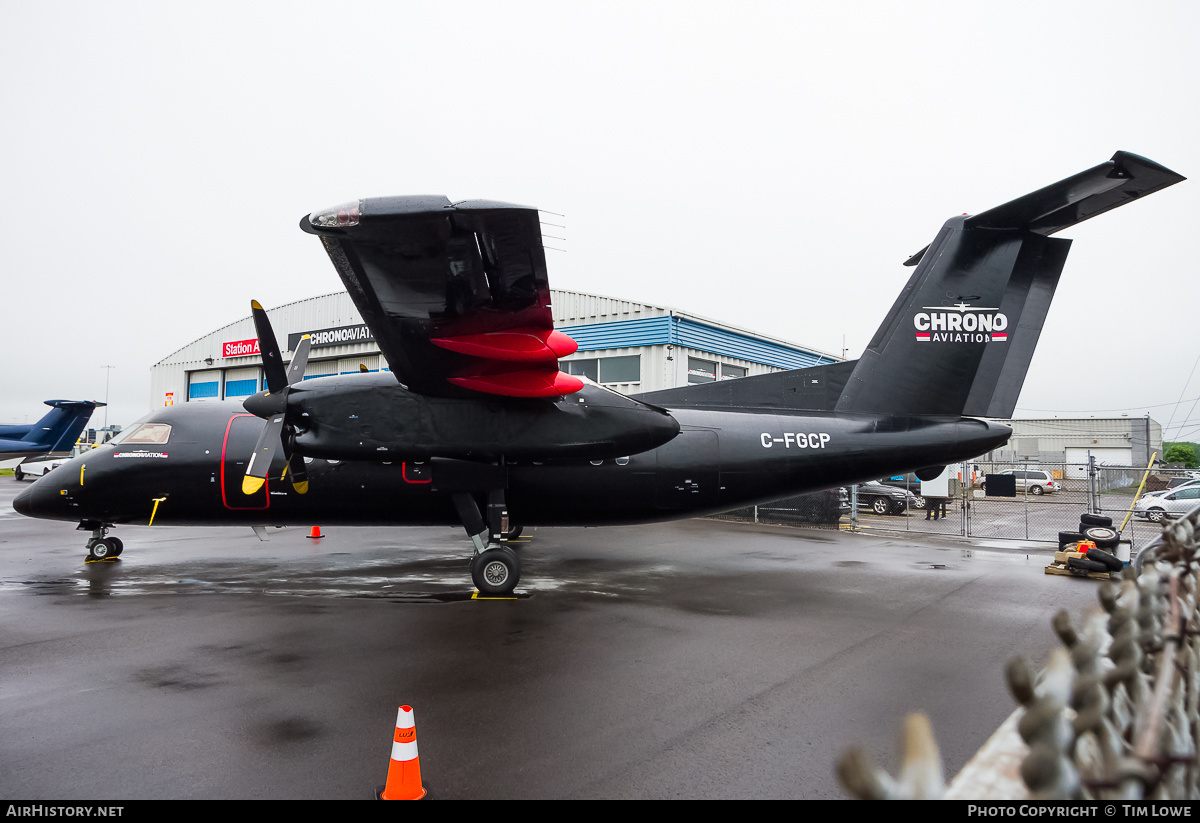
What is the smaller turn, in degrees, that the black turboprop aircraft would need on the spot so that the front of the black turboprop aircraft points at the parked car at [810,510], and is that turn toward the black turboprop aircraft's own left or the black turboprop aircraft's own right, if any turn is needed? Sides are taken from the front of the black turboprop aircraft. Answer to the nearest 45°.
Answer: approximately 135° to the black turboprop aircraft's own right

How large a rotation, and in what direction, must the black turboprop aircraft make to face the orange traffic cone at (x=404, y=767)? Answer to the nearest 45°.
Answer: approximately 90° to its left

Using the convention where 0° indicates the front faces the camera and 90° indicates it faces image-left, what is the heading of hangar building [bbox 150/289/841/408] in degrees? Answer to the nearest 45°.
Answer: approximately 45°

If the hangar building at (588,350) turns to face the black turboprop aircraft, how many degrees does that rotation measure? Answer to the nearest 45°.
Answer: approximately 45° to its left

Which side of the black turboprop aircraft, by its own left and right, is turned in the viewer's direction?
left

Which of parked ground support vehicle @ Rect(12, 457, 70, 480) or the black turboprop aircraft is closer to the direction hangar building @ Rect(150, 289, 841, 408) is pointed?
the black turboprop aircraft

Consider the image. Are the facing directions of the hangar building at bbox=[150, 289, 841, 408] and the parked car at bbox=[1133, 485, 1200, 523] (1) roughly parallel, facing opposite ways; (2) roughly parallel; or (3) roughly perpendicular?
roughly perpendicular

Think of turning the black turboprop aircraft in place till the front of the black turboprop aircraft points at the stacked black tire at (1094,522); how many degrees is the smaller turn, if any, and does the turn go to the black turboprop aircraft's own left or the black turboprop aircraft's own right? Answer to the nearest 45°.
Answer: approximately 180°

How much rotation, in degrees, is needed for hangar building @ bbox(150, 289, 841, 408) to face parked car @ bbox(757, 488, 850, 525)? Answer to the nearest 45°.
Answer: approximately 90° to its left

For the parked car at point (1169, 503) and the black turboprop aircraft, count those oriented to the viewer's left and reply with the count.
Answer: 2

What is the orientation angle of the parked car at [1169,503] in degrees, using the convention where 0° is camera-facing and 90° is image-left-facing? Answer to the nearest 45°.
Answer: approximately 90°
